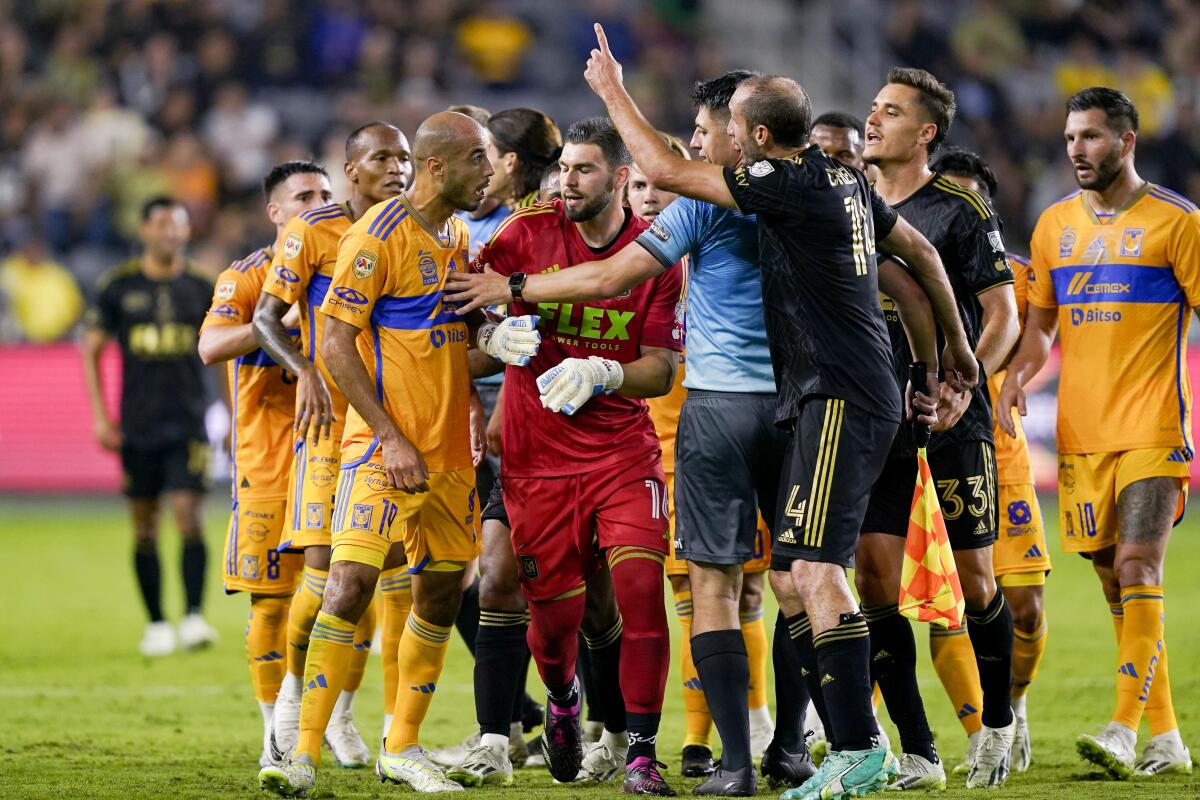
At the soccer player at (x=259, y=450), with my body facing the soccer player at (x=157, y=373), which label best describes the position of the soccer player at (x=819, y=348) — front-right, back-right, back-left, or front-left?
back-right

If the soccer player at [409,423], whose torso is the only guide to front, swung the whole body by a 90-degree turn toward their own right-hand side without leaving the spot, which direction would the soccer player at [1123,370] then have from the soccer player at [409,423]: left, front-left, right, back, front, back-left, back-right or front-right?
back-left

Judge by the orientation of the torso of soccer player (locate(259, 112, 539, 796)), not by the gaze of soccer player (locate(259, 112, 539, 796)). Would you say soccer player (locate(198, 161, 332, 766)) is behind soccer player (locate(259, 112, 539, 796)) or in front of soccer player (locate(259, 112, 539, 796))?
behind

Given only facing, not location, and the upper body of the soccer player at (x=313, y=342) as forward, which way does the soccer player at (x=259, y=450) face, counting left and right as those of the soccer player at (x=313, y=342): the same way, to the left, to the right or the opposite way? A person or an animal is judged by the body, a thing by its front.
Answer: the same way

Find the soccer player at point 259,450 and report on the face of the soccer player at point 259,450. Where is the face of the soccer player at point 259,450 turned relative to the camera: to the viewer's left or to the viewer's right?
to the viewer's right

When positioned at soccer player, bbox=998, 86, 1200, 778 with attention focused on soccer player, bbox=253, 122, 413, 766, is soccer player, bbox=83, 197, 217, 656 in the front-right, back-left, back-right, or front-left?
front-right

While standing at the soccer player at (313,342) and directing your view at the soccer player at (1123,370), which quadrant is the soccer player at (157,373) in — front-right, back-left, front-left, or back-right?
back-left

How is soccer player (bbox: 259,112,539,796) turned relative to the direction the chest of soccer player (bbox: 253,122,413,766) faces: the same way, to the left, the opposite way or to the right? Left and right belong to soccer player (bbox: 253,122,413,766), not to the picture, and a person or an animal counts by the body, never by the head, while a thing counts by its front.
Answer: the same way

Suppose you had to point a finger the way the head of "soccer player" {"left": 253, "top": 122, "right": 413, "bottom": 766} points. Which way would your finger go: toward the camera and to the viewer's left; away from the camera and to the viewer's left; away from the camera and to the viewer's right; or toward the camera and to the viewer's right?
toward the camera and to the viewer's right

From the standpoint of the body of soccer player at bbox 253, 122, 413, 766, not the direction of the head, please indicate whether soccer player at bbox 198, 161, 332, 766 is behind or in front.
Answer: behind

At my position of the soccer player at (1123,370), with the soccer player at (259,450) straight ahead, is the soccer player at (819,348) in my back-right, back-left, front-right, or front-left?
front-left

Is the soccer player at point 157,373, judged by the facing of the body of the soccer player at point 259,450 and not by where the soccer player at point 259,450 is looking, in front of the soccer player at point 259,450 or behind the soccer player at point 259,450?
behind

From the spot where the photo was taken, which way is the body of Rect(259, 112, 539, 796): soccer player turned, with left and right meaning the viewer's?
facing the viewer and to the right of the viewer

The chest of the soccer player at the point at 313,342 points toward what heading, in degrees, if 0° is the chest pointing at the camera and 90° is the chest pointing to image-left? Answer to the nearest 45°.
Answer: approximately 315°

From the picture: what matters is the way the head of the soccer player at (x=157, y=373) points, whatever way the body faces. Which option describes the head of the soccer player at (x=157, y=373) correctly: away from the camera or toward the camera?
toward the camera

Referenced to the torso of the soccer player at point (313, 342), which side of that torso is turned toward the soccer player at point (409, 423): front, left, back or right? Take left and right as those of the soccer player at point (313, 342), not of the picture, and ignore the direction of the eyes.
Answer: front

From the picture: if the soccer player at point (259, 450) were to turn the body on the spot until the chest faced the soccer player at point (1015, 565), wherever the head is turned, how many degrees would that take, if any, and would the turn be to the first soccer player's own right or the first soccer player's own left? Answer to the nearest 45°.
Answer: approximately 45° to the first soccer player's own left
